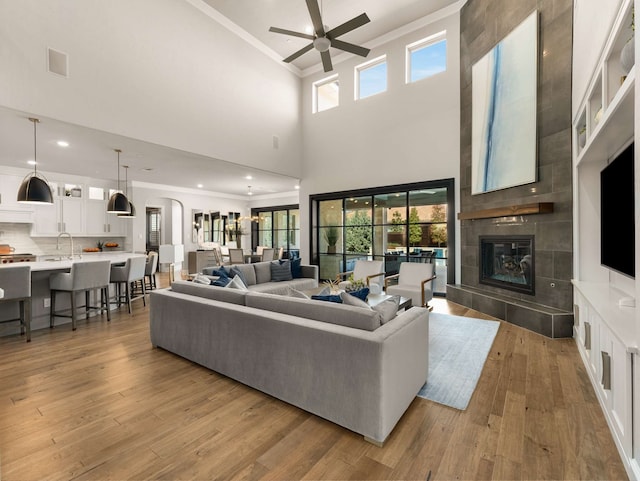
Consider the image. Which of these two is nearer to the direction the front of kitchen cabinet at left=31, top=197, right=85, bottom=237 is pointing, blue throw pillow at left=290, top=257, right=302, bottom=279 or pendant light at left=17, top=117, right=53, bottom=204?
the pendant light

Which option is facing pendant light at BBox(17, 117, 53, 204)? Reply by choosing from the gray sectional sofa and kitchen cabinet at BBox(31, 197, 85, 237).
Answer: the kitchen cabinet

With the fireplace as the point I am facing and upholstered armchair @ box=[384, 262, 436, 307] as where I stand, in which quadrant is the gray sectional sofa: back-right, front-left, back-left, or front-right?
back-right

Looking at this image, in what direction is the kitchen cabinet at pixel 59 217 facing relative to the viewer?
toward the camera

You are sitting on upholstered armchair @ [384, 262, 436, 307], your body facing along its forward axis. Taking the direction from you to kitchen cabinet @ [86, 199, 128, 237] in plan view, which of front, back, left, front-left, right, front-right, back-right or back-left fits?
front-right

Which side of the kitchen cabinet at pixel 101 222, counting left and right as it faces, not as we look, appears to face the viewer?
front

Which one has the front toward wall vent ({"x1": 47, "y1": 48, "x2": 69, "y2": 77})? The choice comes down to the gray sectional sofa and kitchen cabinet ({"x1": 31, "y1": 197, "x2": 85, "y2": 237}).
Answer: the kitchen cabinet

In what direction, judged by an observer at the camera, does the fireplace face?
facing the viewer and to the left of the viewer

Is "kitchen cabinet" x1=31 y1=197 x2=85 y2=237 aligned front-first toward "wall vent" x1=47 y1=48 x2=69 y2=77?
yes

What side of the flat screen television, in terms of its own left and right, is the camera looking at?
left

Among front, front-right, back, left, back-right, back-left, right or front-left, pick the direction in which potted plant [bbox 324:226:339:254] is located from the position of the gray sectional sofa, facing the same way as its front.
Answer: front-left

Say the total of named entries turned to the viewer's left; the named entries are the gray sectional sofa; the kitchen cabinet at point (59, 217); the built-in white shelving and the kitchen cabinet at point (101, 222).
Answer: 1

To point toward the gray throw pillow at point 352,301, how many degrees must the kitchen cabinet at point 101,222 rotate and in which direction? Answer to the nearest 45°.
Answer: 0° — it already faces it

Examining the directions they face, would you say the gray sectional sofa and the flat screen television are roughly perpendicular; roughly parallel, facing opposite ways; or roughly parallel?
roughly perpendicular

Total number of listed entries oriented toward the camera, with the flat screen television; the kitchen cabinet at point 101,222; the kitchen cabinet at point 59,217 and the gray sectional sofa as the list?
2

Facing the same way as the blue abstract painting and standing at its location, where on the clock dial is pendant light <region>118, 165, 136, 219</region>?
The pendant light is roughly at 1 o'clock from the blue abstract painting.

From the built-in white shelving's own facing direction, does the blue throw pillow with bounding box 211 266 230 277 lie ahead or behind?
ahead

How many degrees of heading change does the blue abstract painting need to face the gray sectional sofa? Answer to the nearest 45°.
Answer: approximately 45° to its left
